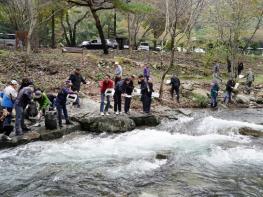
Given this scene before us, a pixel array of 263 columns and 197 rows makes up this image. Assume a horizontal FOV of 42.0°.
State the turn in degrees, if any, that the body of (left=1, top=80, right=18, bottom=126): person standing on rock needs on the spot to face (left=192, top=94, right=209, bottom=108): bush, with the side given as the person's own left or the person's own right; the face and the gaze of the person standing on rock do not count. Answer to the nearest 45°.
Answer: approximately 45° to the person's own left

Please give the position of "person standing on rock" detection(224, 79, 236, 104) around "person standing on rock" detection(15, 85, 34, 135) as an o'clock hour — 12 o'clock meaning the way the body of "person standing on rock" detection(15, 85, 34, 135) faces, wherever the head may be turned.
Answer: "person standing on rock" detection(224, 79, 236, 104) is roughly at 11 o'clock from "person standing on rock" detection(15, 85, 34, 135).

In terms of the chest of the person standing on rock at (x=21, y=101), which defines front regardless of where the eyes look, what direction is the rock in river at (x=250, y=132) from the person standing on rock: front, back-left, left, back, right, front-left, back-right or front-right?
front

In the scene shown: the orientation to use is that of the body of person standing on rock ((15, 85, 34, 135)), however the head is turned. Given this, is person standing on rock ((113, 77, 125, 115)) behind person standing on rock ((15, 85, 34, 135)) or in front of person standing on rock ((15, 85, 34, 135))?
in front

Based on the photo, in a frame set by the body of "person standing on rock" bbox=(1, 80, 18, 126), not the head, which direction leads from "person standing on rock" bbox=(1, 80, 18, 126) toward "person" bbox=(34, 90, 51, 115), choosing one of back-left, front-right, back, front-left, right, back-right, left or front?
front-left

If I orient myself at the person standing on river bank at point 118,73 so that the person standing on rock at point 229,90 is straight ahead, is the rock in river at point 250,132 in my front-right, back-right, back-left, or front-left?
front-right

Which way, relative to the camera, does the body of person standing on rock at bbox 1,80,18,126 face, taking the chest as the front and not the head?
to the viewer's right

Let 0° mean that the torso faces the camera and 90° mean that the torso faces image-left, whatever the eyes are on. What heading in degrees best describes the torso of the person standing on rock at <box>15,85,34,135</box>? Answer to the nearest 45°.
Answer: approximately 270°

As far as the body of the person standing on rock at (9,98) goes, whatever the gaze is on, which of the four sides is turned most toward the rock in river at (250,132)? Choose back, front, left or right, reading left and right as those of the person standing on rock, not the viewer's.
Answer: front

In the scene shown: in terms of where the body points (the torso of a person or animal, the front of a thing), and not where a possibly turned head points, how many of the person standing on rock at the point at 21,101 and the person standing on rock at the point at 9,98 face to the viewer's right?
2
